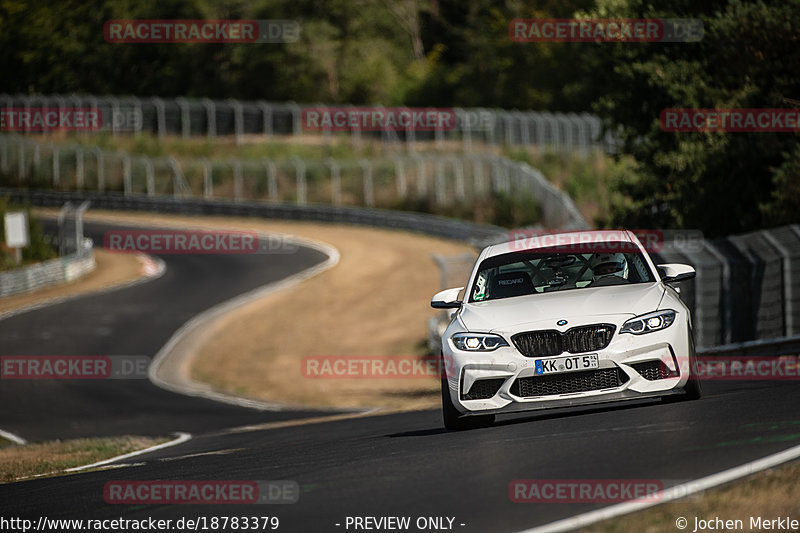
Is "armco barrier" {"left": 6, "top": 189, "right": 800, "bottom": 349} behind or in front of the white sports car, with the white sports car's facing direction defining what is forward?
behind

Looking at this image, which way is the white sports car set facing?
toward the camera

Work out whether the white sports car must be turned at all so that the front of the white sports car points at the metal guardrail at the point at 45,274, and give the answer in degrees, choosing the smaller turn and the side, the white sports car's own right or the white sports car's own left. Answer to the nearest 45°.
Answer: approximately 135° to the white sports car's own right

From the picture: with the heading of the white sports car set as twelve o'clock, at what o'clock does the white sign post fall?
The white sign post is roughly at 5 o'clock from the white sports car.
